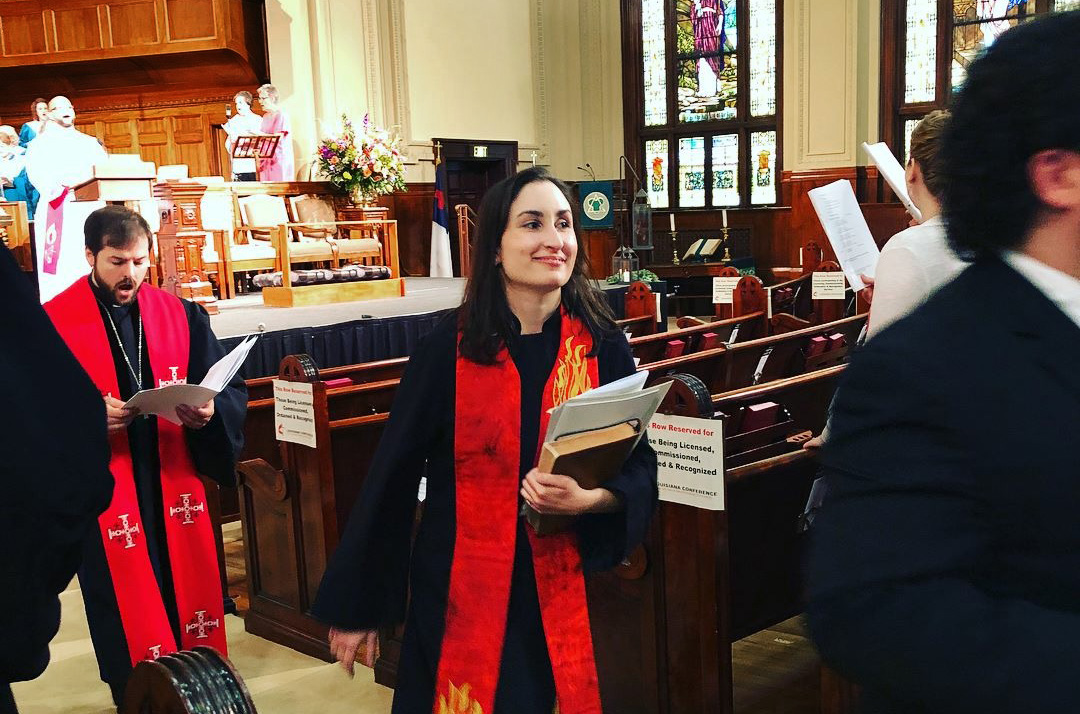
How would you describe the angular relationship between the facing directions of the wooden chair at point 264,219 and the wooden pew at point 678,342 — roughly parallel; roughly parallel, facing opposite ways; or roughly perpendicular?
roughly parallel, facing opposite ways

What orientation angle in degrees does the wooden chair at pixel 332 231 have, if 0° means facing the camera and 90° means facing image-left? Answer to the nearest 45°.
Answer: approximately 315°

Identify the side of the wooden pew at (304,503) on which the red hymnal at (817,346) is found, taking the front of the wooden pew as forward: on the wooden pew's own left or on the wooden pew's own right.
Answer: on the wooden pew's own right

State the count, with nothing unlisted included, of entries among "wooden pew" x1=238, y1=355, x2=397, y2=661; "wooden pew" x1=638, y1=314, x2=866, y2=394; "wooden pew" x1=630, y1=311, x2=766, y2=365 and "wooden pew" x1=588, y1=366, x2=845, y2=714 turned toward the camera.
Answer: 0

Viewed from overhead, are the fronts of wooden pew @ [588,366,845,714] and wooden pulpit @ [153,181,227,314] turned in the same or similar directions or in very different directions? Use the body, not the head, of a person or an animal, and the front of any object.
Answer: very different directions

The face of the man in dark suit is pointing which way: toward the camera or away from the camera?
away from the camera

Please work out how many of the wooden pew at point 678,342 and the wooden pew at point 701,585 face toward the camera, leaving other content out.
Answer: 0

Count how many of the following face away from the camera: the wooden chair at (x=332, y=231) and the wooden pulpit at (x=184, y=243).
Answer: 0

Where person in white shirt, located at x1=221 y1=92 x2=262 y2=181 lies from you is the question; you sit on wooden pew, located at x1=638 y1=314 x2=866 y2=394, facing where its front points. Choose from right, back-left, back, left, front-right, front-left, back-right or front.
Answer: front

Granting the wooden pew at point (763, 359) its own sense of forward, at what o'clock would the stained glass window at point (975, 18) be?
The stained glass window is roughly at 2 o'clock from the wooden pew.

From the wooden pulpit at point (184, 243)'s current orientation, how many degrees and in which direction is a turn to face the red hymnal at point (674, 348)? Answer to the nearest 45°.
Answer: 0° — it already faces it

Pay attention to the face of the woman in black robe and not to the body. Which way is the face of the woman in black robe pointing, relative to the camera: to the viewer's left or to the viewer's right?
to the viewer's right

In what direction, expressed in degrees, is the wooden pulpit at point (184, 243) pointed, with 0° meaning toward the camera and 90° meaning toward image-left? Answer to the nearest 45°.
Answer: approximately 315°

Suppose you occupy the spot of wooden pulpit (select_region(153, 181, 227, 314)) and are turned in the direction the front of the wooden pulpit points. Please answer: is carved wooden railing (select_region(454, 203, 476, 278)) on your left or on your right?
on your left

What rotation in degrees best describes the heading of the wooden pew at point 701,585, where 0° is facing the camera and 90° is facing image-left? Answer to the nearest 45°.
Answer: approximately 135°

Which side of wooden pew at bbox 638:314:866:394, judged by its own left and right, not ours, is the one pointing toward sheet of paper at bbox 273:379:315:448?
left

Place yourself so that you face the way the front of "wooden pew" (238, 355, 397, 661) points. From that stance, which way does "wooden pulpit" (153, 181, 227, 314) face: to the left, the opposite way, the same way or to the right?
the opposite way

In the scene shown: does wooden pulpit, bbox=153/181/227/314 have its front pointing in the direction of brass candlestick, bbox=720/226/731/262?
no

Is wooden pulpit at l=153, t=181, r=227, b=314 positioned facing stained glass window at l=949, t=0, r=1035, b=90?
no

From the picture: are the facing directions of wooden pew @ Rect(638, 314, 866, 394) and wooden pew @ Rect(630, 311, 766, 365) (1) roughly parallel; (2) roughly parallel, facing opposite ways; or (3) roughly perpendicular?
roughly parallel
